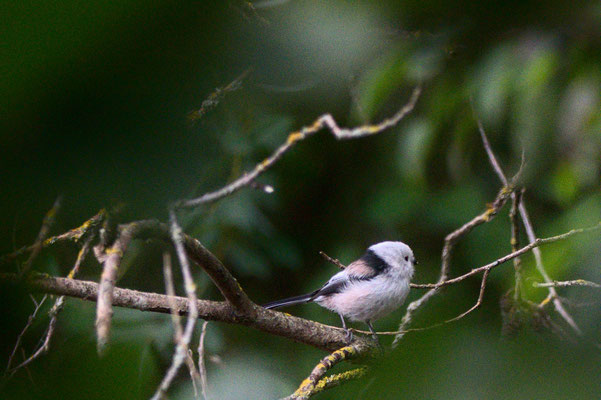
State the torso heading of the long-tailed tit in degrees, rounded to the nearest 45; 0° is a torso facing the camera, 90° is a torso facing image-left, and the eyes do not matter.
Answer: approximately 270°
